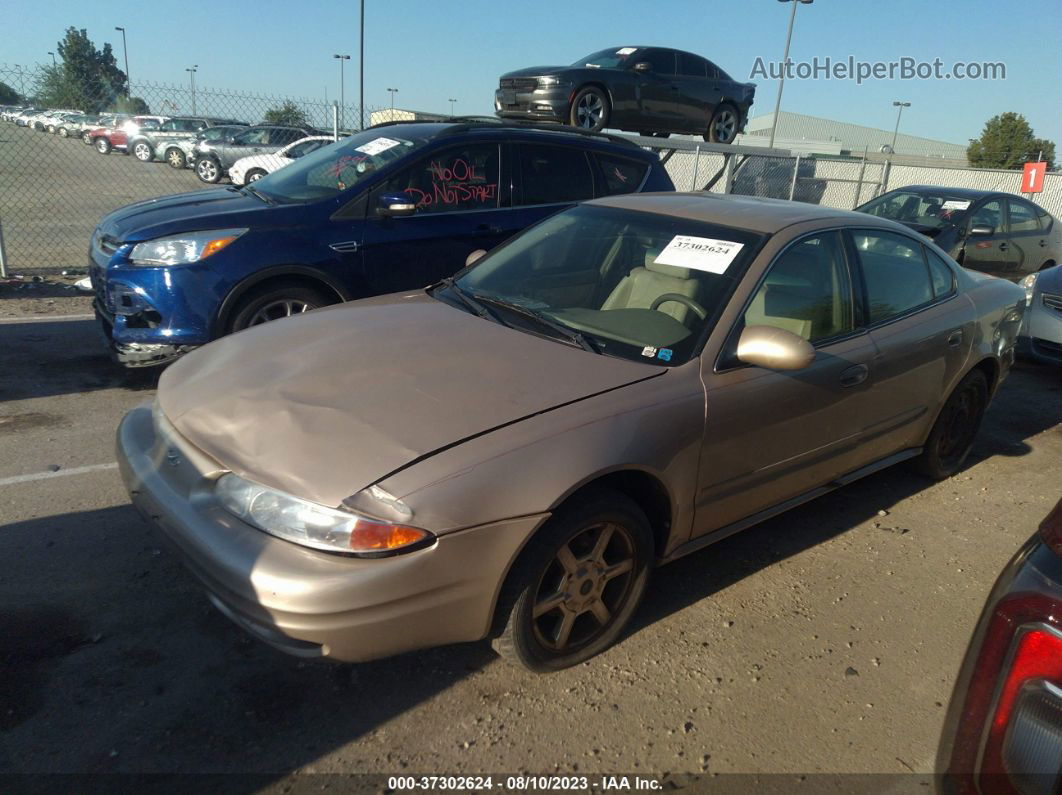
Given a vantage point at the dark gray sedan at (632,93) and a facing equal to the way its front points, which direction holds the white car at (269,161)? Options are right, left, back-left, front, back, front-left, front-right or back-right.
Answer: right

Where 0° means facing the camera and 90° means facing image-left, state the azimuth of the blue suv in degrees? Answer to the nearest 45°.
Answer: approximately 45°

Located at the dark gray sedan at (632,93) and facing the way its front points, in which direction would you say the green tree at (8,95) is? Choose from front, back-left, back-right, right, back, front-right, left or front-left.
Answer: front-right

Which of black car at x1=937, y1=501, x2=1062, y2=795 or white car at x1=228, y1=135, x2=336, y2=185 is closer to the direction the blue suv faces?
the black car

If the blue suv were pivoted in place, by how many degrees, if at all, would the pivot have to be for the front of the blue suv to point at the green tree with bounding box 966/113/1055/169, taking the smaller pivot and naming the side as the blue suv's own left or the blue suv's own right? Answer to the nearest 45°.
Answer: approximately 180°

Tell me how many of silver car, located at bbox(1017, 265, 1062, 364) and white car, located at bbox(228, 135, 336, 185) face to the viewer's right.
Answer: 0

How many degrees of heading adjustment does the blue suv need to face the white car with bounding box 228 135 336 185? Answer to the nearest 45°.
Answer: approximately 135° to its right

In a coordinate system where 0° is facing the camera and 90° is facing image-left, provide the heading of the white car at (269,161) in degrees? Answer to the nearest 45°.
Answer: approximately 45°

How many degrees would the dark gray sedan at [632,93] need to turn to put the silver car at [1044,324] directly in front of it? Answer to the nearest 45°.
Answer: approximately 90° to its left

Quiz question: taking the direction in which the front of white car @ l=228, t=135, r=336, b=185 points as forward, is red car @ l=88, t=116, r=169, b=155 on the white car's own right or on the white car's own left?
on the white car's own right

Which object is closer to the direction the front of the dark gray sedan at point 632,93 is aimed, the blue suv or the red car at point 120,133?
the blue suv

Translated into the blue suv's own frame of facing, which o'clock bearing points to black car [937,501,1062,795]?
The black car is roughly at 10 o'clock from the blue suv.

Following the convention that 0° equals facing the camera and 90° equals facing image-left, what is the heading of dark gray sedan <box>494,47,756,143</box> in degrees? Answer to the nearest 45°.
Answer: approximately 45°
